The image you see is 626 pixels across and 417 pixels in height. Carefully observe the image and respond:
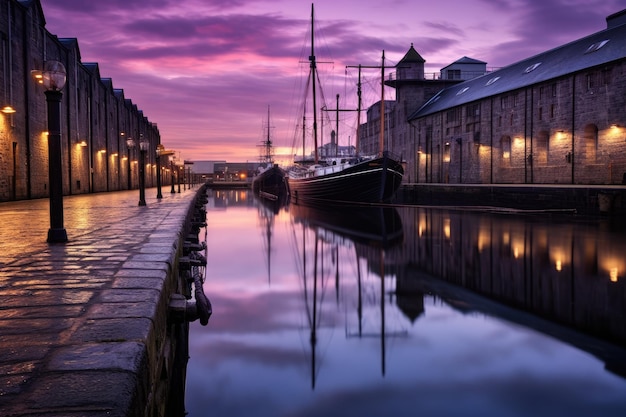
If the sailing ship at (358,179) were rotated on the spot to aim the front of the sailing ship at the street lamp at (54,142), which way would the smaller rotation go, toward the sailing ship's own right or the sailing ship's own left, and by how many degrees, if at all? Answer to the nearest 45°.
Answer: approximately 45° to the sailing ship's own right

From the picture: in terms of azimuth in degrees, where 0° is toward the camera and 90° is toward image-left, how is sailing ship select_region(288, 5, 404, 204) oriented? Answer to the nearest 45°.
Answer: approximately 315°

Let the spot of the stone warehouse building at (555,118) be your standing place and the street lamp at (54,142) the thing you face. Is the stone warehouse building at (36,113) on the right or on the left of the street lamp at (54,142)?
right

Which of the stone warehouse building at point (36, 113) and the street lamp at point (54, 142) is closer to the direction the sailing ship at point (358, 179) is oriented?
the street lamp
